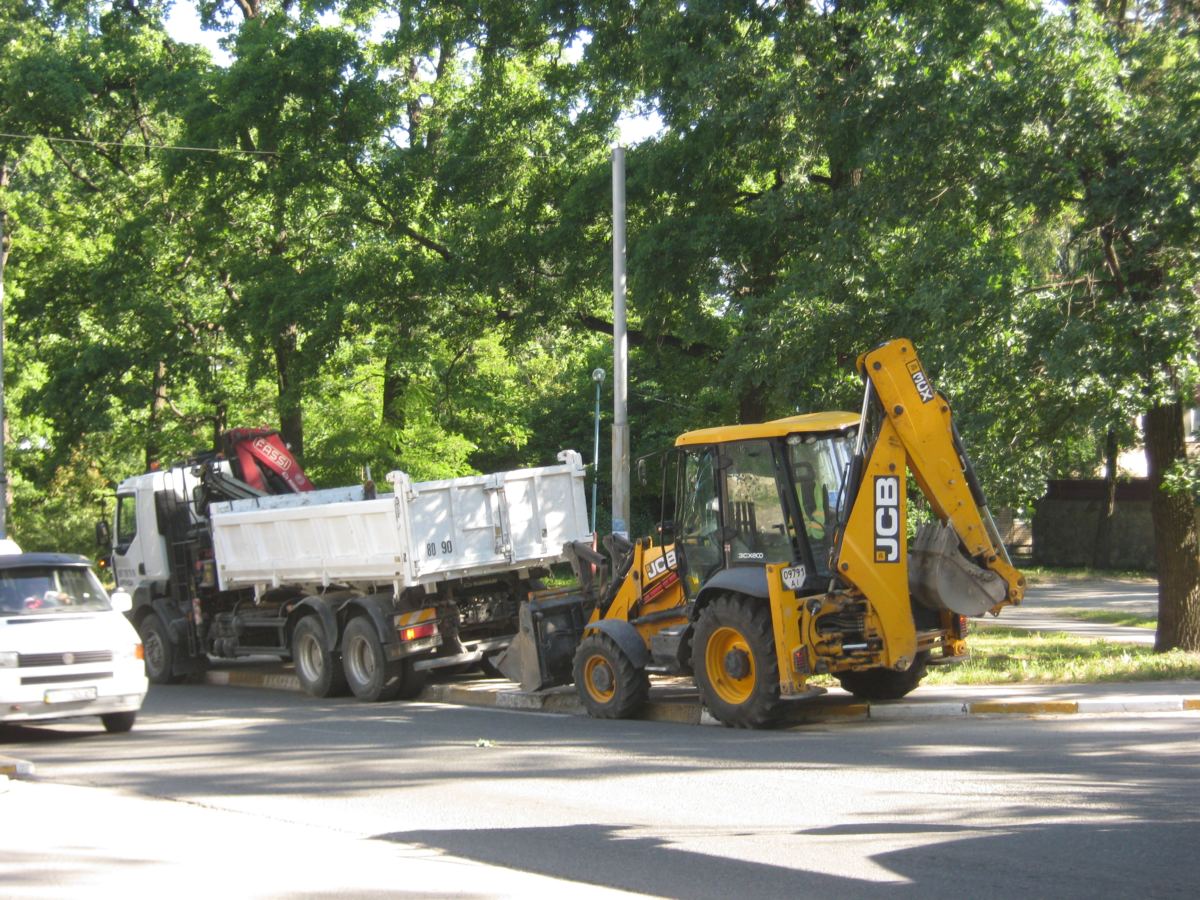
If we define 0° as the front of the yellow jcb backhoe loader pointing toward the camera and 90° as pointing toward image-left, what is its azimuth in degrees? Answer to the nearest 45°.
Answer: approximately 135°

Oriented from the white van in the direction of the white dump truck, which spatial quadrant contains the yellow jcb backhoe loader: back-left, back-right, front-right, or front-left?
front-right

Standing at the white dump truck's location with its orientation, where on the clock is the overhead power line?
The overhead power line is roughly at 1 o'clock from the white dump truck.

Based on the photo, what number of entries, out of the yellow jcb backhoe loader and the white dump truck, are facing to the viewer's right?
0

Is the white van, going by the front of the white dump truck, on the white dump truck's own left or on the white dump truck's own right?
on the white dump truck's own left

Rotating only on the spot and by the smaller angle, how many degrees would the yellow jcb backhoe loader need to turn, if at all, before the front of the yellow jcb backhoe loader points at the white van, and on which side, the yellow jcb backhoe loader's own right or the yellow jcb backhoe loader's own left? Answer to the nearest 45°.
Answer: approximately 45° to the yellow jcb backhoe loader's own left

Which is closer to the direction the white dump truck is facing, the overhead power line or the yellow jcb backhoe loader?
the overhead power line

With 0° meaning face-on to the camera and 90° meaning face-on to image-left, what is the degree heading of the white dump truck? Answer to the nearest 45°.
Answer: approximately 135°

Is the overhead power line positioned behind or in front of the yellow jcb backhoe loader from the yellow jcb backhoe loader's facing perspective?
in front

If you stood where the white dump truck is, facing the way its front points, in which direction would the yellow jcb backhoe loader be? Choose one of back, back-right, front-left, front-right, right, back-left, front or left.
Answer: back

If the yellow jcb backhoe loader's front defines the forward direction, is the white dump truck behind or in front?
in front
